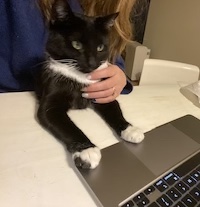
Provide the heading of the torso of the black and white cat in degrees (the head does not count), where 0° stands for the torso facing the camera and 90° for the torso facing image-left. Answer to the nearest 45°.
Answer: approximately 315°
